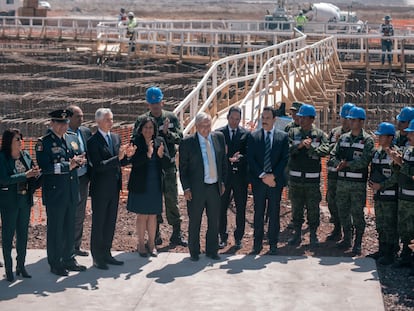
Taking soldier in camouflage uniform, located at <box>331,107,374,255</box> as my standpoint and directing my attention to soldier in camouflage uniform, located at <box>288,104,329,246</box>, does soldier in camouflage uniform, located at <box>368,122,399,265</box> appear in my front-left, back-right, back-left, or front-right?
back-left

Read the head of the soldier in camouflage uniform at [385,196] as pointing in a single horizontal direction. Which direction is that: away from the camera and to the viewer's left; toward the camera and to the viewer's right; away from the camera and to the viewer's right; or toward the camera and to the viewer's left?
toward the camera and to the viewer's left

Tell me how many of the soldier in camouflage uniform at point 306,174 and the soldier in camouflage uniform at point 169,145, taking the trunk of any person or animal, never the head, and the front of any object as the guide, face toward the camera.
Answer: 2

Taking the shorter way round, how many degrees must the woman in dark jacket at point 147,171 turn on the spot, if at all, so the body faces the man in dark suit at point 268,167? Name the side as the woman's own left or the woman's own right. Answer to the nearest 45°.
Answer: approximately 45° to the woman's own left

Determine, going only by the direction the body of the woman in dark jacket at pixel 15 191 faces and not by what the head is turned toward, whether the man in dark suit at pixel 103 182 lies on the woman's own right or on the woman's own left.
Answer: on the woman's own left

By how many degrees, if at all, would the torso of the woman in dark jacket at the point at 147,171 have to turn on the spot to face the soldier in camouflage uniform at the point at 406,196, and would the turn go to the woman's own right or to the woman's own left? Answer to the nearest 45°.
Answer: approximately 45° to the woman's own left

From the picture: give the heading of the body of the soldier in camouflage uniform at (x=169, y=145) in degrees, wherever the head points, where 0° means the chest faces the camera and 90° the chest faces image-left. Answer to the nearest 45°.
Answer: approximately 0°

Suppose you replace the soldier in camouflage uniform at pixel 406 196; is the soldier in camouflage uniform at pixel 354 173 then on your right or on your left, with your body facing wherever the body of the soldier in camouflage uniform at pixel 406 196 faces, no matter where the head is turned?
on your right
